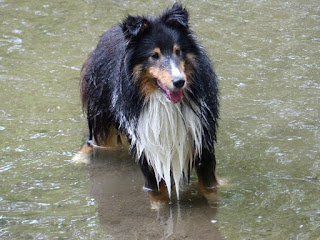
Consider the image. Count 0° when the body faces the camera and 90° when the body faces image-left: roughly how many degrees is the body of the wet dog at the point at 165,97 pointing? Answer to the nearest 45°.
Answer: approximately 315°
